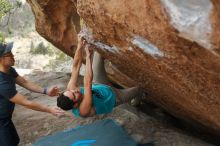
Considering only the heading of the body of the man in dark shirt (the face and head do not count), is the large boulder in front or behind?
in front

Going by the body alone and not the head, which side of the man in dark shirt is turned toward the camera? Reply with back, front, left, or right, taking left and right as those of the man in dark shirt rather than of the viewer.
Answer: right

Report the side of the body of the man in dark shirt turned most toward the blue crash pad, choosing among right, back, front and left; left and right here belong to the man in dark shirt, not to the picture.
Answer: front
